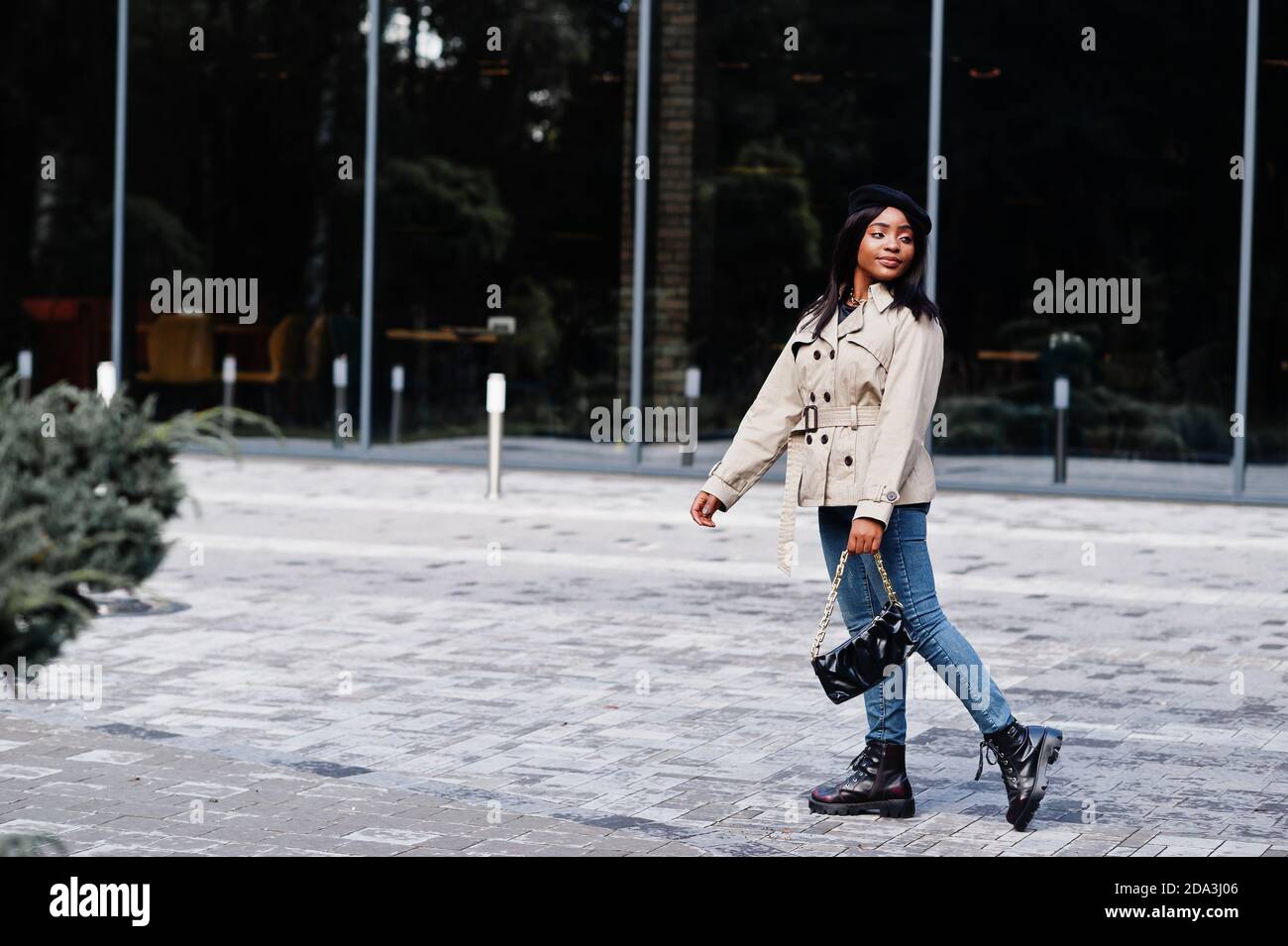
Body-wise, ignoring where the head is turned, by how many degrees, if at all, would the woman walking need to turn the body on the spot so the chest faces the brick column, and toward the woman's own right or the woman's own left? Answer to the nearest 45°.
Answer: approximately 135° to the woman's own right

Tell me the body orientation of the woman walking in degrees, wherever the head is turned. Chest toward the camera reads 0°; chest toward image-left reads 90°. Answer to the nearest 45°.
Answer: approximately 45°

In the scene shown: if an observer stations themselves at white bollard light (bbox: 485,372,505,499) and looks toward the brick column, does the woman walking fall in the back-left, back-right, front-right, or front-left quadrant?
back-right

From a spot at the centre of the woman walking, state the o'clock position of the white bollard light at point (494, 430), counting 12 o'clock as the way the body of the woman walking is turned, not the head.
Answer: The white bollard light is roughly at 4 o'clock from the woman walking.

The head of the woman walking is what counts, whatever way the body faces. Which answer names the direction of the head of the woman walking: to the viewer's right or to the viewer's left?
to the viewer's right
